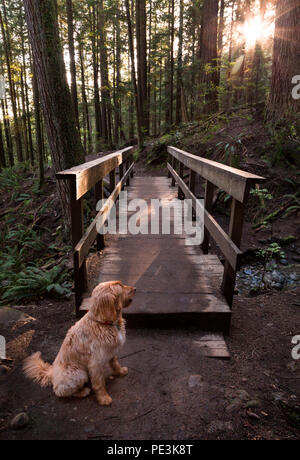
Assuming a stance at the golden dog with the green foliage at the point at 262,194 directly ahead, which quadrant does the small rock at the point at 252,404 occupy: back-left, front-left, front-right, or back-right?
front-right

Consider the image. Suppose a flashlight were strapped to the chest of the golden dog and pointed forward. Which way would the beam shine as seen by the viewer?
to the viewer's right

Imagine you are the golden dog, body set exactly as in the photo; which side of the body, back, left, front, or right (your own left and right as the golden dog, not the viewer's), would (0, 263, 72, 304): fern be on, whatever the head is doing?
left

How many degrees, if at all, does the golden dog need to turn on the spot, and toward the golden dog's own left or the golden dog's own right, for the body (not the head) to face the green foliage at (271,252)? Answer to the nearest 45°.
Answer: approximately 45° to the golden dog's own left

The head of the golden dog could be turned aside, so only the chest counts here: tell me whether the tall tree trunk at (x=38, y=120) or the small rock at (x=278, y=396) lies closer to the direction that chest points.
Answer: the small rock

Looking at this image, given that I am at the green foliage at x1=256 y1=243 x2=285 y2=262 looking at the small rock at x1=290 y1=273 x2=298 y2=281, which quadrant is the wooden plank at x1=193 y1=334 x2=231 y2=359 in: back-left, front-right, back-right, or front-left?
front-right

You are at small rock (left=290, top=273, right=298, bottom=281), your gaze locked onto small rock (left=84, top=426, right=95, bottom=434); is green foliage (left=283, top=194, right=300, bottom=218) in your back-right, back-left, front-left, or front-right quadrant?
back-right

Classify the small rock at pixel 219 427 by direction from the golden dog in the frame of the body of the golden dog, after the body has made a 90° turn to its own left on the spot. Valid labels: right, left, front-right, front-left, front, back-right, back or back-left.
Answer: back-right

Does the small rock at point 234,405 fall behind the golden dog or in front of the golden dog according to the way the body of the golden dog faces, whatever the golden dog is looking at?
in front

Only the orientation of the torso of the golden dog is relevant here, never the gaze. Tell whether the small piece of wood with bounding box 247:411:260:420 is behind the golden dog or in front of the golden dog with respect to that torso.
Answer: in front
